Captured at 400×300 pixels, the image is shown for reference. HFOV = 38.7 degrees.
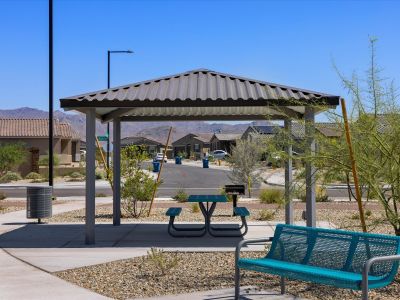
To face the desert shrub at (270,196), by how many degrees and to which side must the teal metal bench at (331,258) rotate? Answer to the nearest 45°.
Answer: approximately 135° to its right

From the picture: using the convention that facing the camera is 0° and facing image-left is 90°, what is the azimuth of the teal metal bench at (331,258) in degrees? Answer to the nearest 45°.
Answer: approximately 45°

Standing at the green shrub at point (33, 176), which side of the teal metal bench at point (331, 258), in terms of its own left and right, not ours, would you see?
right

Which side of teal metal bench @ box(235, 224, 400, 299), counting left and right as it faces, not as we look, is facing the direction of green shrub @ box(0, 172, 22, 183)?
right

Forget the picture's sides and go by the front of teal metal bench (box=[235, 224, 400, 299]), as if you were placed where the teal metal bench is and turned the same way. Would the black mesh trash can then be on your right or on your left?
on your right

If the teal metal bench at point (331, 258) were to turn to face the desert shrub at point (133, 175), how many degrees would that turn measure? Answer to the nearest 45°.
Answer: approximately 90° to its right

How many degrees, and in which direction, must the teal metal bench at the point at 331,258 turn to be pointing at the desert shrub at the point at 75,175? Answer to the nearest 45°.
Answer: approximately 90° to its right

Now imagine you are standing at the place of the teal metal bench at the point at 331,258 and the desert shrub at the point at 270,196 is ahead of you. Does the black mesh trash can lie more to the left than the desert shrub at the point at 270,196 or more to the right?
left
